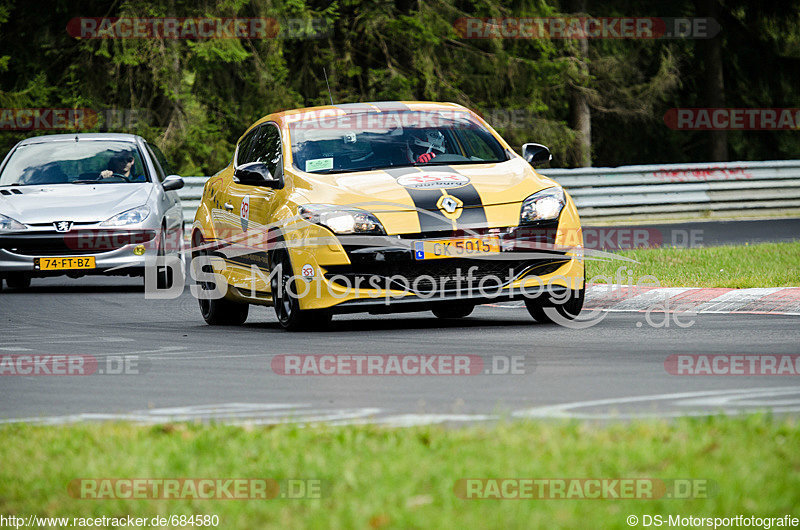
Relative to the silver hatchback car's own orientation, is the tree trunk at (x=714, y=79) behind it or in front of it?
behind

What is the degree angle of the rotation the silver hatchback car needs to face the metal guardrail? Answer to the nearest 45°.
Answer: approximately 135° to its left

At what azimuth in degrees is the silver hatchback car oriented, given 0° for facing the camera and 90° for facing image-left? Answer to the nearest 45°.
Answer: approximately 0°

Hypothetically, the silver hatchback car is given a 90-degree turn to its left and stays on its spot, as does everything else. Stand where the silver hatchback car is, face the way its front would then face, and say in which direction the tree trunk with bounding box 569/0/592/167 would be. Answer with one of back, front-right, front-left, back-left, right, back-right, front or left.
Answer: front-left
